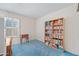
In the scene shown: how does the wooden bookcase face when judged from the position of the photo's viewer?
facing the viewer and to the left of the viewer
